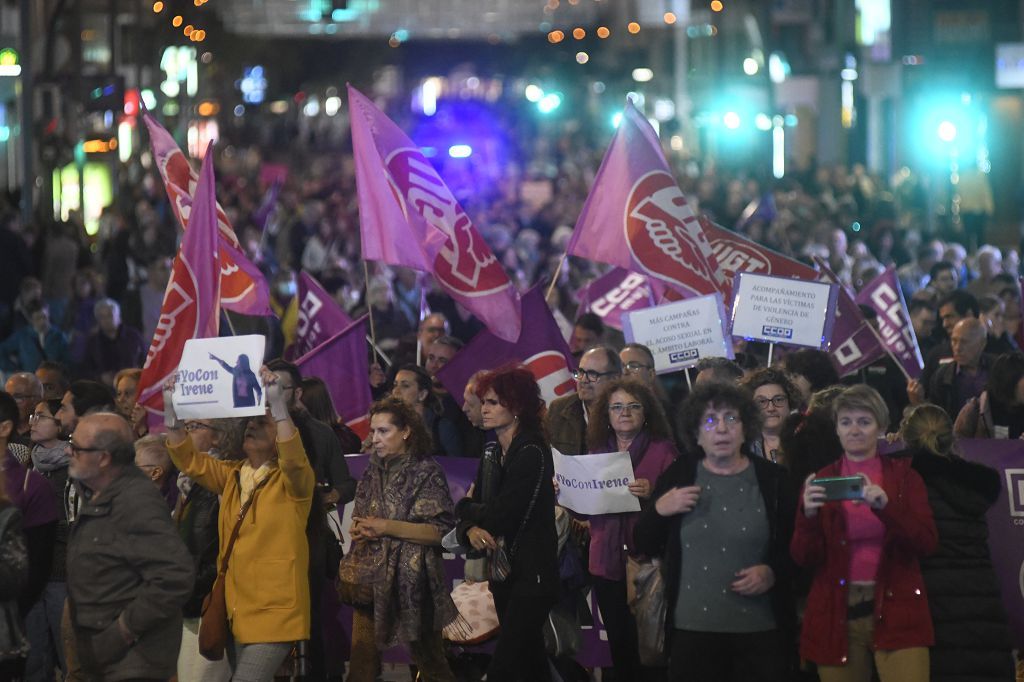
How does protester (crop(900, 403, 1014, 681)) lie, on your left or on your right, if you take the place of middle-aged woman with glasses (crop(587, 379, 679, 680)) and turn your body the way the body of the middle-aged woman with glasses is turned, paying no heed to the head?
on your left

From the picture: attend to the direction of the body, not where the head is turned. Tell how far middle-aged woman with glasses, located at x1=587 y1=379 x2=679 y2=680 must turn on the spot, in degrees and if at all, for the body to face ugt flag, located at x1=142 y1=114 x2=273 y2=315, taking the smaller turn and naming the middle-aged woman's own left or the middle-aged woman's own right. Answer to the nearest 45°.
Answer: approximately 135° to the middle-aged woman's own right

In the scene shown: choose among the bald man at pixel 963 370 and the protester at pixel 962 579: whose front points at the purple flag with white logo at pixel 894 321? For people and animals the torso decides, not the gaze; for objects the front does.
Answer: the protester

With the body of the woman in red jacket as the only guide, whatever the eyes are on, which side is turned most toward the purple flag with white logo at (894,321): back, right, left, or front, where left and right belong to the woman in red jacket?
back

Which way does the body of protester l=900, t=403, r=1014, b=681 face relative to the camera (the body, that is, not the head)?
away from the camera

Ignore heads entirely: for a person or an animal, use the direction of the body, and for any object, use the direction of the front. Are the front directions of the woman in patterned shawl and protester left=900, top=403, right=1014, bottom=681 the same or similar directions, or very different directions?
very different directions

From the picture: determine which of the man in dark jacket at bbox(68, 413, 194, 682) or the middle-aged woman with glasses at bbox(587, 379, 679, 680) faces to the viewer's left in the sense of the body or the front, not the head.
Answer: the man in dark jacket

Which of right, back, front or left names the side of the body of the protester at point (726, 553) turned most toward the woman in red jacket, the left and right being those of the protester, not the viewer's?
left

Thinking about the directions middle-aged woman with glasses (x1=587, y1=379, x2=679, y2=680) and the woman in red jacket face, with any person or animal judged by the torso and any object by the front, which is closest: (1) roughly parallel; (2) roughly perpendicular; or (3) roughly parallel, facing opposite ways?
roughly parallel

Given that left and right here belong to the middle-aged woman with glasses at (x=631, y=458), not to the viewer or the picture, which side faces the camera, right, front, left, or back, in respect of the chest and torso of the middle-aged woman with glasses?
front
